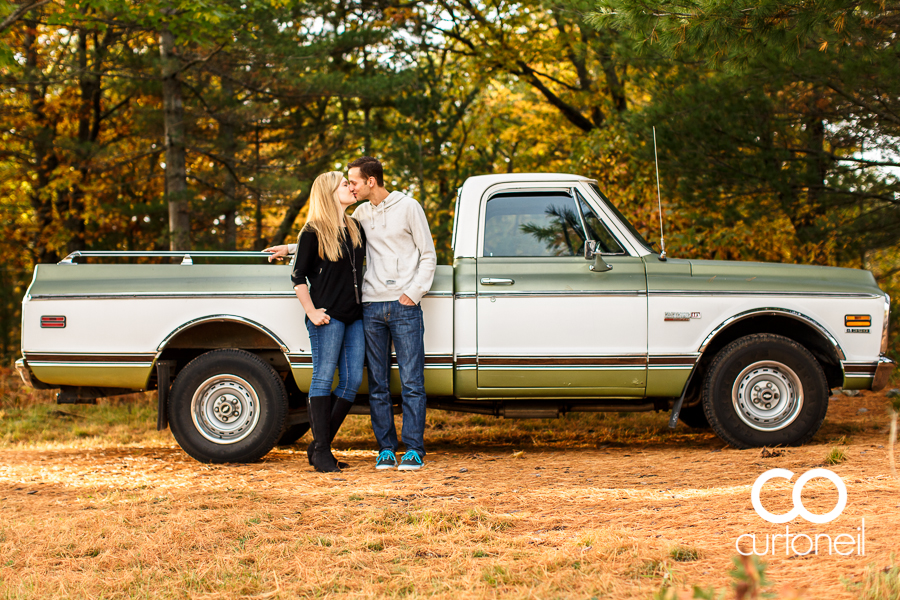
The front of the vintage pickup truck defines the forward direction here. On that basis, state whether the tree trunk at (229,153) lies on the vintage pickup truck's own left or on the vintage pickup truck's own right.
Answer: on the vintage pickup truck's own left

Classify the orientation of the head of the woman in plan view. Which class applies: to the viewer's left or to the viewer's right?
to the viewer's right

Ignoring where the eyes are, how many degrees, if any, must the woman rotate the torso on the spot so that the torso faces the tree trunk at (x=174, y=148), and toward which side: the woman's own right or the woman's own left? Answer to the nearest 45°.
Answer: approximately 135° to the woman's own left

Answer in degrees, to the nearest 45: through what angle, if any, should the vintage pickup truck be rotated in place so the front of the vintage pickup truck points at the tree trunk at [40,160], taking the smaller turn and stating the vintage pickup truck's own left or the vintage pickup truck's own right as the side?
approximately 135° to the vintage pickup truck's own left

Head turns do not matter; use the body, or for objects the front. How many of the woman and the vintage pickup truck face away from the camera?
0

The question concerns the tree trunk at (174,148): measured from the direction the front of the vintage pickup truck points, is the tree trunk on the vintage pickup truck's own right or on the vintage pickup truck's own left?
on the vintage pickup truck's own left

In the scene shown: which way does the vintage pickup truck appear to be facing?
to the viewer's right

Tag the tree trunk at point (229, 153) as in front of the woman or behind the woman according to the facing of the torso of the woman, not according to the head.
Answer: behind

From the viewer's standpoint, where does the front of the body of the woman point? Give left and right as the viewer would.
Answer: facing the viewer and to the right of the viewer
